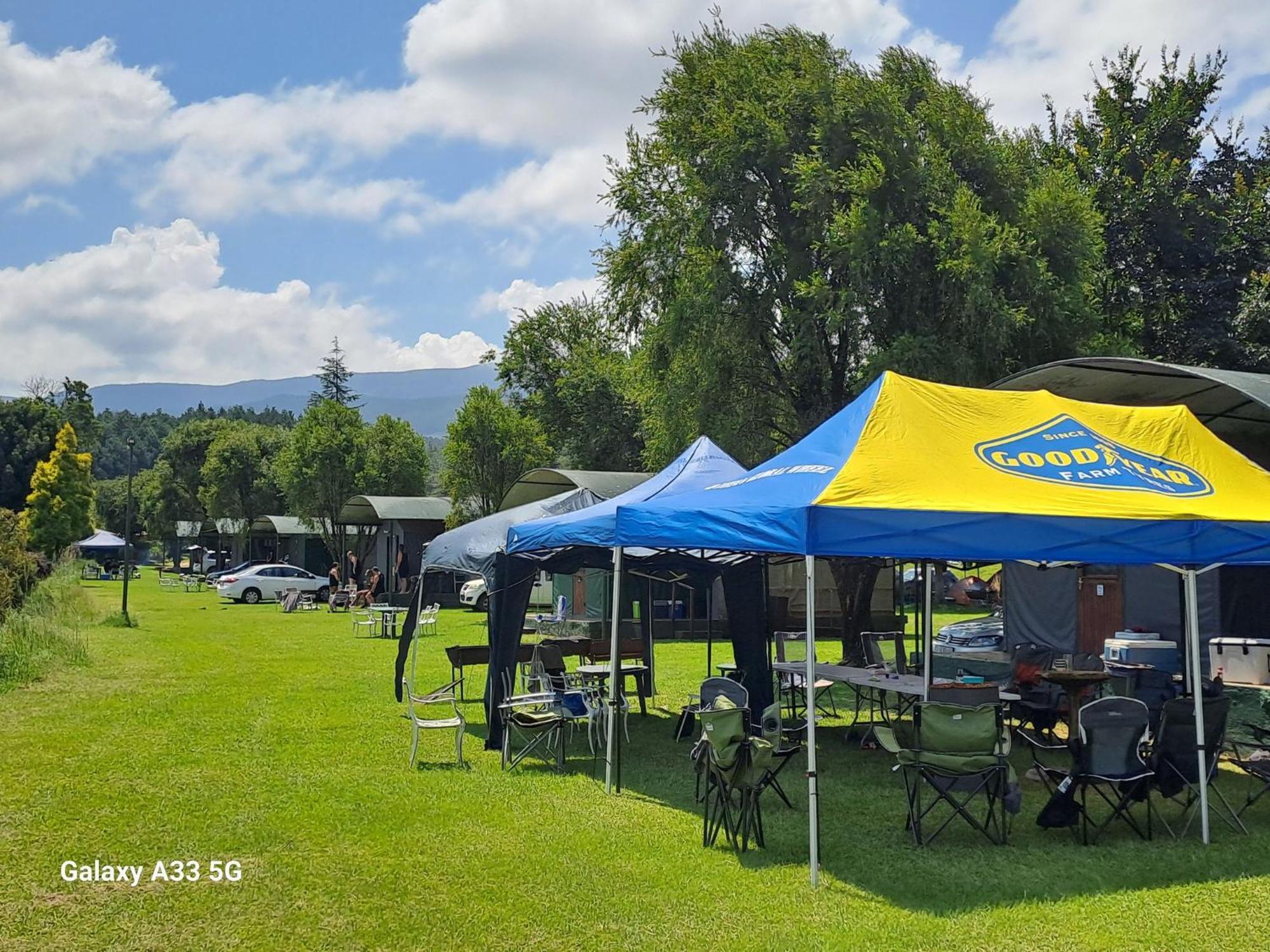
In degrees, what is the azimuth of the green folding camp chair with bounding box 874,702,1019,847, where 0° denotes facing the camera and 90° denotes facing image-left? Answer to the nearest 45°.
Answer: approximately 180°

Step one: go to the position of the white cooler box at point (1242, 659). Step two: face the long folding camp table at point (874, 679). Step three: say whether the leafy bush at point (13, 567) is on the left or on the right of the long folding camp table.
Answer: right

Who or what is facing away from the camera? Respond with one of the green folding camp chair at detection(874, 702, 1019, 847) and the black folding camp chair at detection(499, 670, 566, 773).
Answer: the green folding camp chair
